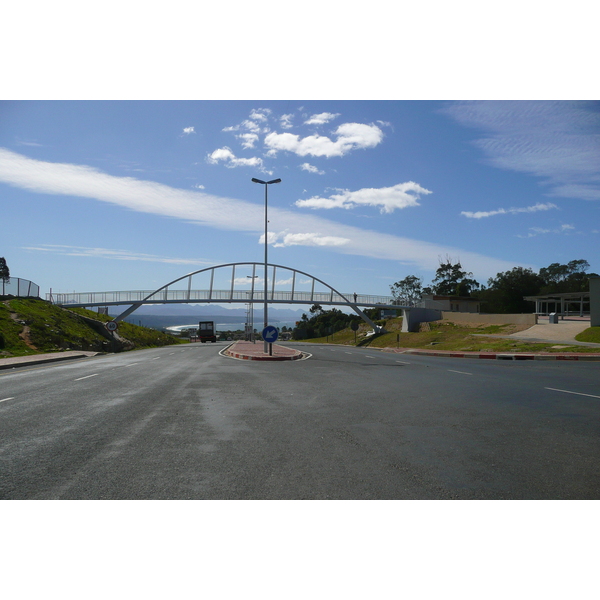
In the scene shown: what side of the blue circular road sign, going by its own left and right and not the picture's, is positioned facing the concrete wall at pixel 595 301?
left

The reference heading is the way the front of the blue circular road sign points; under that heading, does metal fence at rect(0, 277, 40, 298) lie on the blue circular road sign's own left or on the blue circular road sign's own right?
on the blue circular road sign's own right

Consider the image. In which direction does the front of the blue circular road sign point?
toward the camera

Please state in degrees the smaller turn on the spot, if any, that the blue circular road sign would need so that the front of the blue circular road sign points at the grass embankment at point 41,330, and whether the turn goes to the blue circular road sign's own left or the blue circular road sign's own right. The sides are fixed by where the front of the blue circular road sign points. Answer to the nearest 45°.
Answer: approximately 135° to the blue circular road sign's own right
